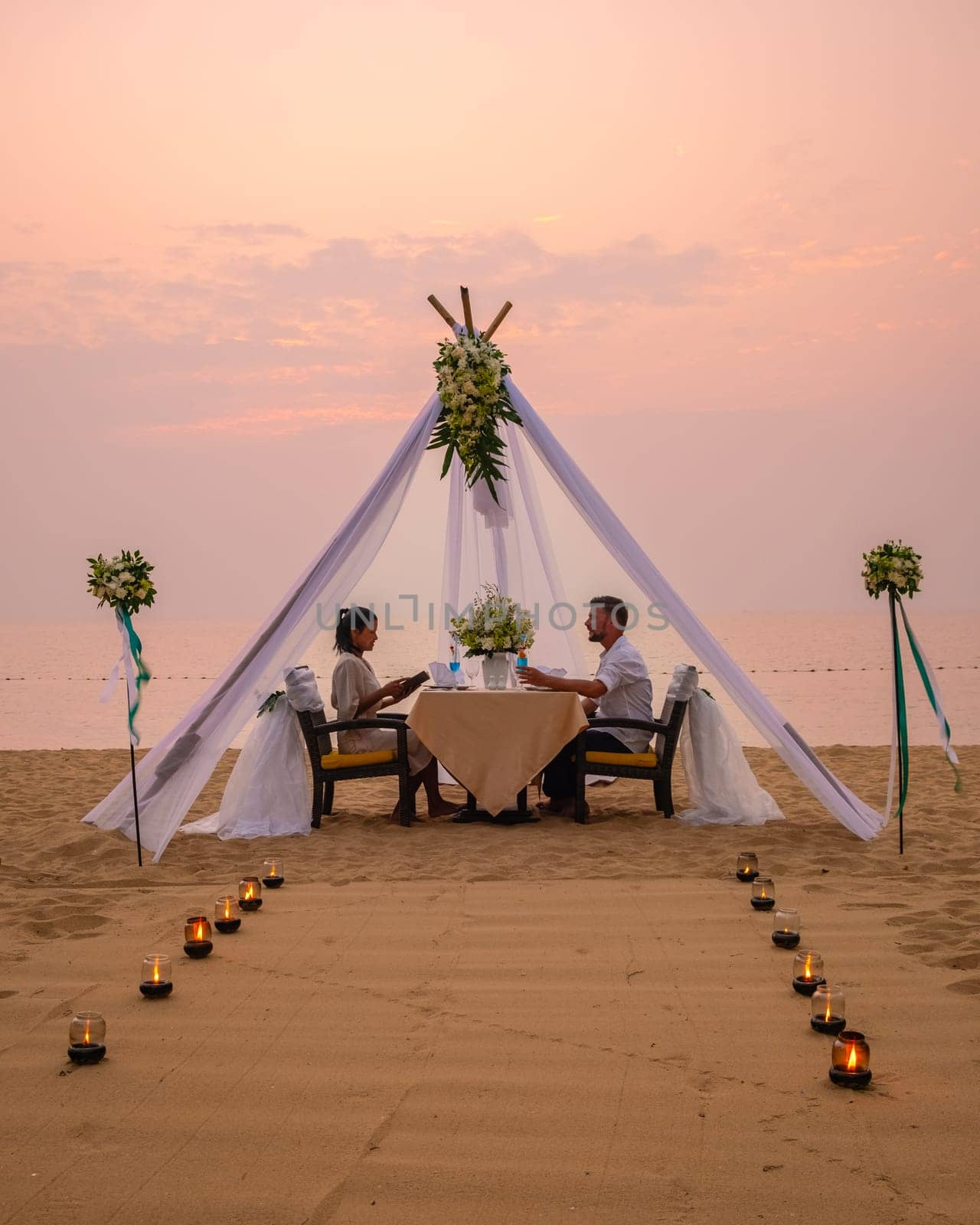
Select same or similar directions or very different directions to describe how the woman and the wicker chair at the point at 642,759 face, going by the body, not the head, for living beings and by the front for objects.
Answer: very different directions

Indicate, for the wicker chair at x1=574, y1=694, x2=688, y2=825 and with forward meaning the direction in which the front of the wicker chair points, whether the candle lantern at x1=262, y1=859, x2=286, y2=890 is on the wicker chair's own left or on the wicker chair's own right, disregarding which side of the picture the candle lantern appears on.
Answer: on the wicker chair's own left

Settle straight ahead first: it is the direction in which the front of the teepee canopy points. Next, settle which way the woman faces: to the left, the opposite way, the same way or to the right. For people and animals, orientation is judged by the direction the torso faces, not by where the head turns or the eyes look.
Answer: to the left

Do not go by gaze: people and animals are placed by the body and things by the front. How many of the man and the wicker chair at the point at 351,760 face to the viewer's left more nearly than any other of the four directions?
1

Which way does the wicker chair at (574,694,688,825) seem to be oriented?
to the viewer's left

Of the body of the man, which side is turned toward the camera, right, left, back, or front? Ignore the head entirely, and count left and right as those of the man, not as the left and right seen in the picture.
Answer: left

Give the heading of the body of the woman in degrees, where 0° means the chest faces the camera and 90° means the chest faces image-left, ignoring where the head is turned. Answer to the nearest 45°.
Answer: approximately 270°

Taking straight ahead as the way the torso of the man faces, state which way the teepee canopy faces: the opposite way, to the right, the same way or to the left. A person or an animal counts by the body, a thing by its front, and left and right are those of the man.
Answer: to the left

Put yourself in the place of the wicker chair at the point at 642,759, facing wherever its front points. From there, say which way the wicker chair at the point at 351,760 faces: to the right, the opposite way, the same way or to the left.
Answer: the opposite way

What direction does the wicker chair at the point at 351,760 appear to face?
to the viewer's right

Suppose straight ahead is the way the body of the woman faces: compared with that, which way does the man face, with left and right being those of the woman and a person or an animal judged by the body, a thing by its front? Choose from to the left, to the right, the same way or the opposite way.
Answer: the opposite way
